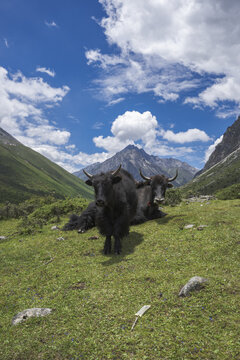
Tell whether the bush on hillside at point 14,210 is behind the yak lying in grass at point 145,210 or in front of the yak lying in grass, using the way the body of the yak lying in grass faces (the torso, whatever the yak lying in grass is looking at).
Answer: behind

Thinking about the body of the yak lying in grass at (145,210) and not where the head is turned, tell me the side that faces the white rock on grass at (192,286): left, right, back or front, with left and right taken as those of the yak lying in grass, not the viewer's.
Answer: right

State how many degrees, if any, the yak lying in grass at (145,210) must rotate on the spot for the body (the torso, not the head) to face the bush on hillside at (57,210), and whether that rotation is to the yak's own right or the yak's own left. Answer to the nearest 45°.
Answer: approximately 135° to the yak's own left

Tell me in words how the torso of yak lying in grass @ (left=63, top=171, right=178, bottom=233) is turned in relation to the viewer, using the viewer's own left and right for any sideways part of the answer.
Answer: facing to the right of the viewer

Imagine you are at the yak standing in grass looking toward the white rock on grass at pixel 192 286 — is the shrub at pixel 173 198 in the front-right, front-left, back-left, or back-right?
back-left

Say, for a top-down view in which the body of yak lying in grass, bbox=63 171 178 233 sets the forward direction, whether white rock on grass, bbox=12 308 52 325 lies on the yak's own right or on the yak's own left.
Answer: on the yak's own right

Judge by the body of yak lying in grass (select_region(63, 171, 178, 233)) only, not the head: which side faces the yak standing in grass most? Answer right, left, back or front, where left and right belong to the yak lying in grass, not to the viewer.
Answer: right
